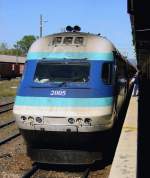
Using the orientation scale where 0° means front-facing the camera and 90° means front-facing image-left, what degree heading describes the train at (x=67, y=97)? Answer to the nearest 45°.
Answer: approximately 0°
